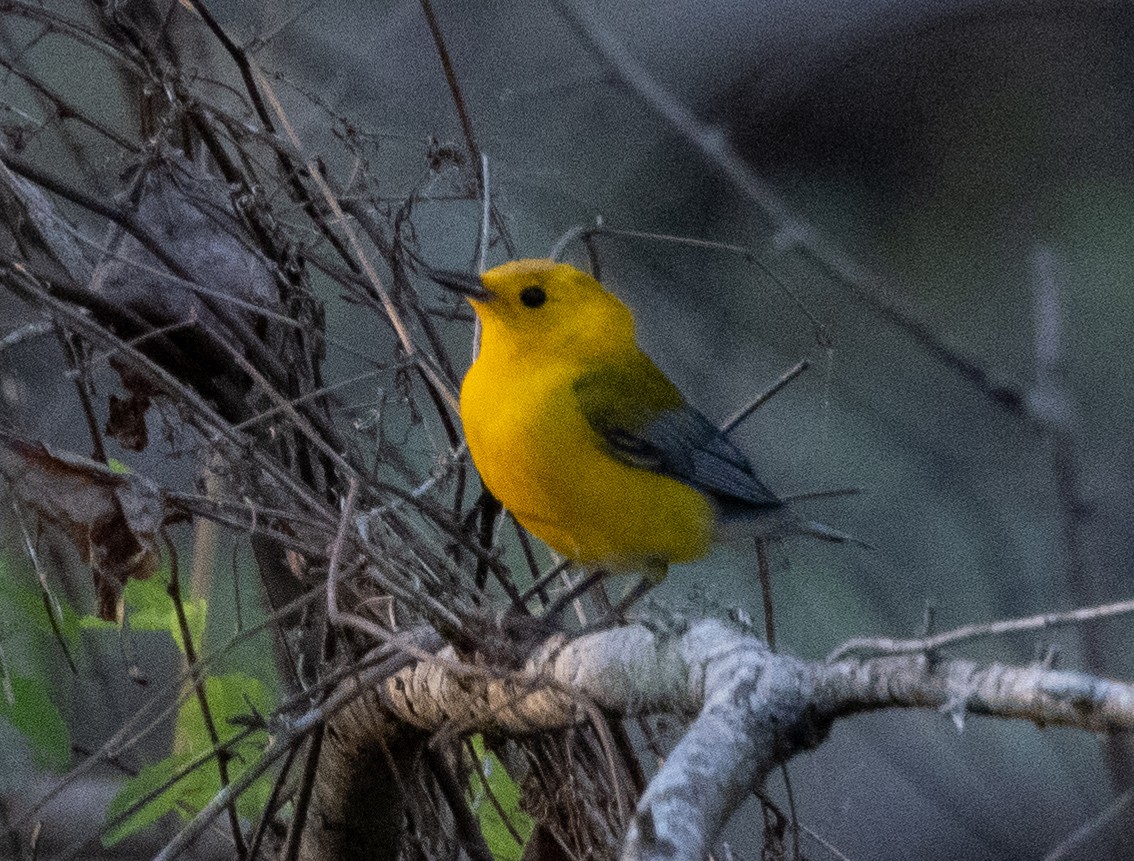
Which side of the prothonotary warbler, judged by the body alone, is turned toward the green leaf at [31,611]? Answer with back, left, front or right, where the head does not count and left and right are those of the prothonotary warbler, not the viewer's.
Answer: front

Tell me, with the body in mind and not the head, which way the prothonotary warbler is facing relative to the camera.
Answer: to the viewer's left

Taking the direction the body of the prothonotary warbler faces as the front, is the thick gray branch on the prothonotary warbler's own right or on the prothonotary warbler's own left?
on the prothonotary warbler's own left
